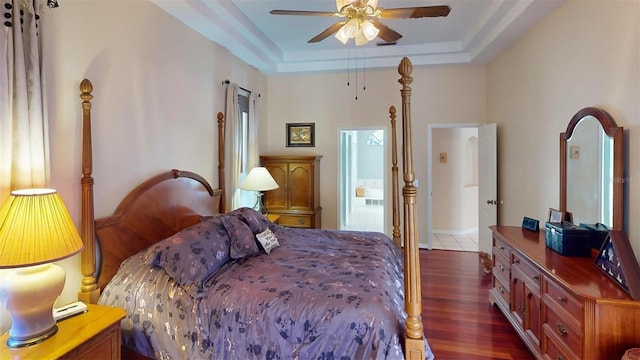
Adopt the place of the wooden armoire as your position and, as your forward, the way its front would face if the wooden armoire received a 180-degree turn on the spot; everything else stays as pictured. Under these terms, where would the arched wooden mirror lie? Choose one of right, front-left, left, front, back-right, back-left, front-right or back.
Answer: back-right

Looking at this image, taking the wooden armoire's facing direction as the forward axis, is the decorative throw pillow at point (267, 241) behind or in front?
in front

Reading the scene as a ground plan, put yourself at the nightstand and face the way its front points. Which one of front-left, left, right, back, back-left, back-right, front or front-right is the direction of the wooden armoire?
left

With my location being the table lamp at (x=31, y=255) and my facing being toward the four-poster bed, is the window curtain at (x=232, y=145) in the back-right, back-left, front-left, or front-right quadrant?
front-left

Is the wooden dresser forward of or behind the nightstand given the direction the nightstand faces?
forward

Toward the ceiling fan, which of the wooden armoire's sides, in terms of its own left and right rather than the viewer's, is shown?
front

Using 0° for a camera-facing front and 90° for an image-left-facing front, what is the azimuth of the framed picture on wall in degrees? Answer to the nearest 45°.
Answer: approximately 0°

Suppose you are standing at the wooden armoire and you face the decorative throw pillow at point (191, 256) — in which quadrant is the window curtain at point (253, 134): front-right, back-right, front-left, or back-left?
front-right

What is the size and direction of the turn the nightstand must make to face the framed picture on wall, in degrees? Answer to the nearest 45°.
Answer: approximately 90° to its left

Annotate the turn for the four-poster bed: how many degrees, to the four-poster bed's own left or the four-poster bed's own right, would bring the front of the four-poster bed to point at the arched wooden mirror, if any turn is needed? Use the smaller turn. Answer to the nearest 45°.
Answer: approximately 45° to the four-poster bed's own left

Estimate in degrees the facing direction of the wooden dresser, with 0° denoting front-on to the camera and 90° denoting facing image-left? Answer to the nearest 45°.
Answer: approximately 45°

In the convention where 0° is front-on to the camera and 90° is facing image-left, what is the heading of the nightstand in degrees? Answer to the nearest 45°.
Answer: approximately 315°

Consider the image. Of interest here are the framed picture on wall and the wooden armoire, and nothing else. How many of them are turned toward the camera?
2

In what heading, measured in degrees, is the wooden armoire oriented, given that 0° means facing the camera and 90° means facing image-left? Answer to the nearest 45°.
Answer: approximately 0°

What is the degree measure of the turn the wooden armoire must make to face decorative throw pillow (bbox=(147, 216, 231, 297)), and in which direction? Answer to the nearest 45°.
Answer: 0° — it already faces it

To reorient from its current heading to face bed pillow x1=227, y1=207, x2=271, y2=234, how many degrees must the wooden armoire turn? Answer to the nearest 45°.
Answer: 0° — it already faces it
